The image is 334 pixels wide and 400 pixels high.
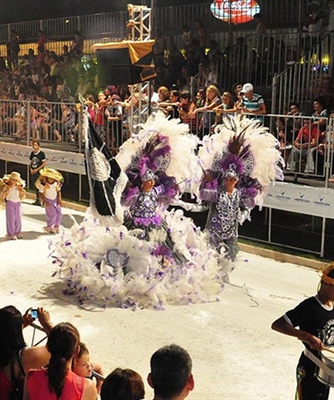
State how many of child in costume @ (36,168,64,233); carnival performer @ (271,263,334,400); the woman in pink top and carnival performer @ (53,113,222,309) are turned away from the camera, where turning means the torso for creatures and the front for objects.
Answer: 1

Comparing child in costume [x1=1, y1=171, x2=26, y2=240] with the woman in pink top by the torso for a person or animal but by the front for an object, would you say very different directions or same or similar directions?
very different directions

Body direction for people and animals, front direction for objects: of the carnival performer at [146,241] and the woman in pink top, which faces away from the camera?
the woman in pink top

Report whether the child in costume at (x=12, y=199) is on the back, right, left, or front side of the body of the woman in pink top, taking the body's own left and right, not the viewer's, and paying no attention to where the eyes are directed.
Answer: front

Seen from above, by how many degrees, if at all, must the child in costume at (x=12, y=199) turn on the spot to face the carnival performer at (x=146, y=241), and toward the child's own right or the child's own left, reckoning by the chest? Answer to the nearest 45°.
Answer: approximately 45° to the child's own left

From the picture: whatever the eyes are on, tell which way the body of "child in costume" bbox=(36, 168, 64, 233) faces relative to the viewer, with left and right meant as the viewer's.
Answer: facing the viewer

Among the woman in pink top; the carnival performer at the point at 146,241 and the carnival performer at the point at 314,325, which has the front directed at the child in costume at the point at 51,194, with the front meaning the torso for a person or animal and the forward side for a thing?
the woman in pink top

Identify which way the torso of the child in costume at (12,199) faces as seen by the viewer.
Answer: toward the camera

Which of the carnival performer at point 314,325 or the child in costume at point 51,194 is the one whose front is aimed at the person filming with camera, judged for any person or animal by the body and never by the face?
the child in costume

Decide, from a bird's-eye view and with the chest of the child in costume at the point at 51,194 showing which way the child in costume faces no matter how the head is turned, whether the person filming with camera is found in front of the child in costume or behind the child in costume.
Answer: in front

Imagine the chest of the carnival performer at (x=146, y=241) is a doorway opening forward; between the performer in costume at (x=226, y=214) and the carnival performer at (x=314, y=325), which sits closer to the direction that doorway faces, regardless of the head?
the carnival performer

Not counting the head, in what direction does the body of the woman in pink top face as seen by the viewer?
away from the camera

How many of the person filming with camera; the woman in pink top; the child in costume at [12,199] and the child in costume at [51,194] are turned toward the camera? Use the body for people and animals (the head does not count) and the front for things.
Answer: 2

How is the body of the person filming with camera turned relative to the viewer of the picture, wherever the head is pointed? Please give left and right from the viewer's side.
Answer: facing away from the viewer and to the right of the viewer

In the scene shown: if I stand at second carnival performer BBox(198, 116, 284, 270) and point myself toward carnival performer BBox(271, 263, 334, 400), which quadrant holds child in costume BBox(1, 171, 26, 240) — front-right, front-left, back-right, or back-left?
back-right

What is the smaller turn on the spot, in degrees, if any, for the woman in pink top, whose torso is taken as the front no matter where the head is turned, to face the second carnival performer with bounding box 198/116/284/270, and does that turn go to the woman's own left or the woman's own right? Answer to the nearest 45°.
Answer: approximately 45° to the woman's own right
